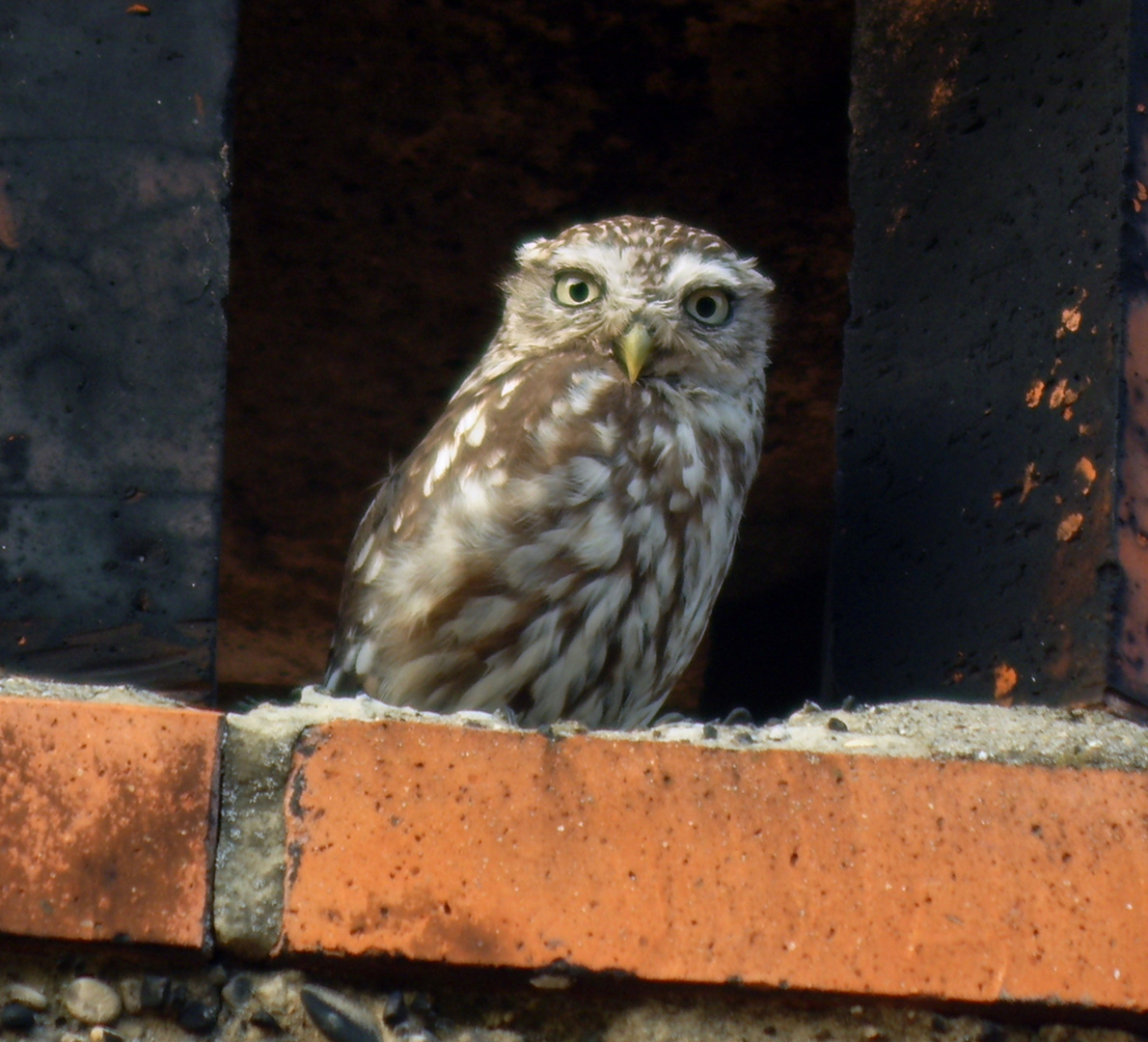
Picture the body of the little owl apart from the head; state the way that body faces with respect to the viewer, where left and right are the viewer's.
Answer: facing the viewer and to the right of the viewer

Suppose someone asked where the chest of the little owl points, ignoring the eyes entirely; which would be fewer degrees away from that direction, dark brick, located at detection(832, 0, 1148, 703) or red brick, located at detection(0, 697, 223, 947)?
the dark brick

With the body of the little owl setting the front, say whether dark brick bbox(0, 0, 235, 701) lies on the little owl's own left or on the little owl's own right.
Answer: on the little owl's own right

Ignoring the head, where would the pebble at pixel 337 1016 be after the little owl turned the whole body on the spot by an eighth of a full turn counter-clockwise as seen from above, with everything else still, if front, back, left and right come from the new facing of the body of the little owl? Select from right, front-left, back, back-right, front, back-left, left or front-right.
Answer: right

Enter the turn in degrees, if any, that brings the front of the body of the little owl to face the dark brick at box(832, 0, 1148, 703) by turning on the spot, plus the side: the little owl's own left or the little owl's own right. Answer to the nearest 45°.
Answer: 0° — it already faces it

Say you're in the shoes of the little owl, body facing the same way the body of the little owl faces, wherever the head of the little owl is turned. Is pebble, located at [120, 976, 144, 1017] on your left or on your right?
on your right
